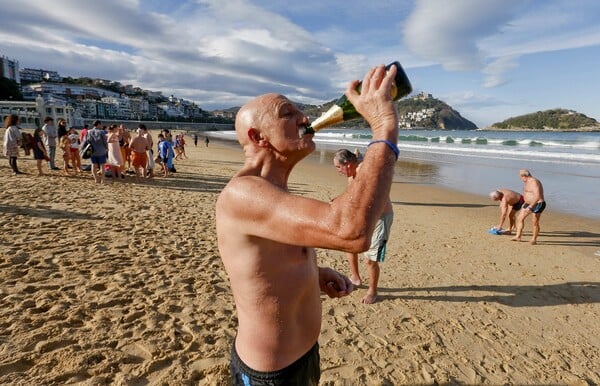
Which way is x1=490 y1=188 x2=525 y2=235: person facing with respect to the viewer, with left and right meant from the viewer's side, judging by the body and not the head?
facing to the left of the viewer

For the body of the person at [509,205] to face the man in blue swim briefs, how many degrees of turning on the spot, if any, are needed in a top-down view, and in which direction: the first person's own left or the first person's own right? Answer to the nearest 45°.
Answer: approximately 135° to the first person's own left

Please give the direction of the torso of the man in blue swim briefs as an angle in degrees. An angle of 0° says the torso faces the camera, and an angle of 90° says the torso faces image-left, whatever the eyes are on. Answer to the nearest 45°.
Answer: approximately 45°

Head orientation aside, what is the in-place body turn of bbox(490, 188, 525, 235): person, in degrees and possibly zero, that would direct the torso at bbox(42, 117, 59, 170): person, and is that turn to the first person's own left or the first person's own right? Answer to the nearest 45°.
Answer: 0° — they already face them

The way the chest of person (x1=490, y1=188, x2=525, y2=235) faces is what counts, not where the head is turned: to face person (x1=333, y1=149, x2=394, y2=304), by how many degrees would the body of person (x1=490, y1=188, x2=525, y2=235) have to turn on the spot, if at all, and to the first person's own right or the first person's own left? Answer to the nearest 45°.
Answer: approximately 90° to the first person's own left

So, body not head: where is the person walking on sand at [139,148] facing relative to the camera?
away from the camera
